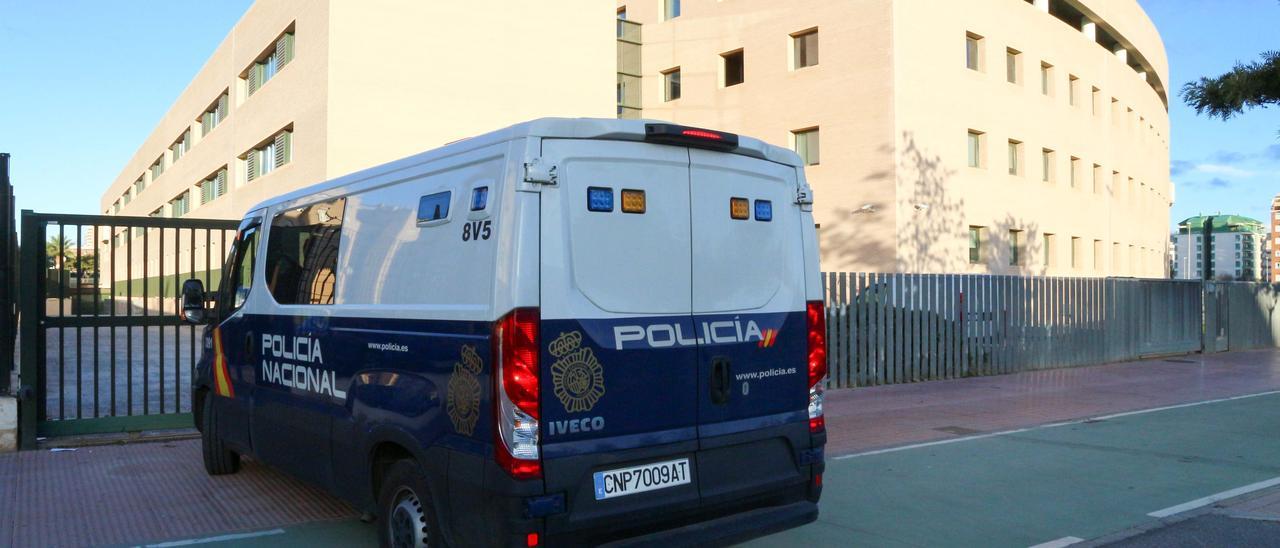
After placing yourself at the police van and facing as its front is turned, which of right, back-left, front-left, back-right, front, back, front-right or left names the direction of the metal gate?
front

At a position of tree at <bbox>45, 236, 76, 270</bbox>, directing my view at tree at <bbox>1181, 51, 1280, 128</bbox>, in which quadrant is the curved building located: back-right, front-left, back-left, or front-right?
front-left

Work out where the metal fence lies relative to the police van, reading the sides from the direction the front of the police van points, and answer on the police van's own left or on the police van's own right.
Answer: on the police van's own right

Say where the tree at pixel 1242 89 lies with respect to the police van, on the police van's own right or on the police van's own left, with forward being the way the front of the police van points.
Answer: on the police van's own right

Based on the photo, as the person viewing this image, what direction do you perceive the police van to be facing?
facing away from the viewer and to the left of the viewer

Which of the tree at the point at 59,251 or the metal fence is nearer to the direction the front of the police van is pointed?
the tree

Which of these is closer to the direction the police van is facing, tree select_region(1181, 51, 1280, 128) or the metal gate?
the metal gate

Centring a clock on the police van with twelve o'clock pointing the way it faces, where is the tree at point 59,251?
The tree is roughly at 12 o'clock from the police van.
